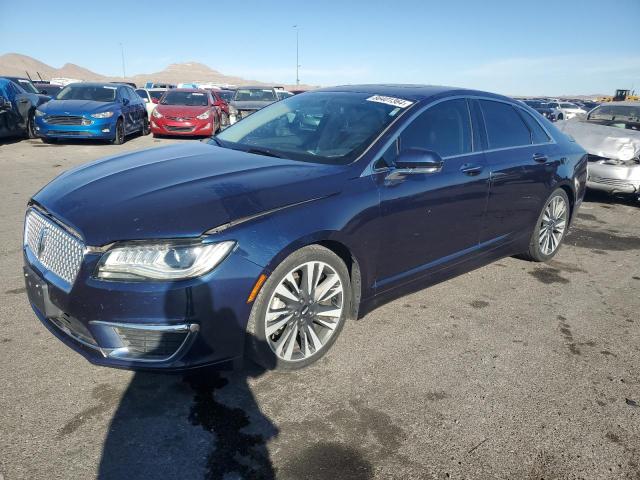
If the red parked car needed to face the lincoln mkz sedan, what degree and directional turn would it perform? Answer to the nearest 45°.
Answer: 0° — it already faces it

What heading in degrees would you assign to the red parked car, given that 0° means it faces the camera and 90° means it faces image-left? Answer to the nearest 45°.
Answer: approximately 0°

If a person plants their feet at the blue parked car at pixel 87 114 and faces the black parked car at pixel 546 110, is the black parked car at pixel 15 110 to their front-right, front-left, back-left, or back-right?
back-left

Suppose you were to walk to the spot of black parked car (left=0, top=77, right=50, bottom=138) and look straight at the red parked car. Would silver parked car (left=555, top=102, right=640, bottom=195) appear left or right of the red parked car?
right

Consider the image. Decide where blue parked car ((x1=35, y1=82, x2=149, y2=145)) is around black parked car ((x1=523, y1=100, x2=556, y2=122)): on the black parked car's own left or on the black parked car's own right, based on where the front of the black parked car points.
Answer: on the black parked car's own right

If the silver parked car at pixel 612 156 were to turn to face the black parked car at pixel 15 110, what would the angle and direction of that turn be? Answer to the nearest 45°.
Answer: approximately 90° to its right

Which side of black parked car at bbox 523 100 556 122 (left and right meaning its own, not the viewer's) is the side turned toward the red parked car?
right

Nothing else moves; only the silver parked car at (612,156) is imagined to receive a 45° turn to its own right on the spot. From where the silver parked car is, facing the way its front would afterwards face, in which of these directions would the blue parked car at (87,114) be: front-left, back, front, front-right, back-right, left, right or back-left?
front-right

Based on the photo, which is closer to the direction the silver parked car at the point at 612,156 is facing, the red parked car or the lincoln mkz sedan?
the lincoln mkz sedan

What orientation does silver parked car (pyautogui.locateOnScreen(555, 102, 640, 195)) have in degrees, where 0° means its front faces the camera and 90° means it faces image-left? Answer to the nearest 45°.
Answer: approximately 0°

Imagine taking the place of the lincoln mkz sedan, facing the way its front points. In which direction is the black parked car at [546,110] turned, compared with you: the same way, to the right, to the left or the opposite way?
to the left

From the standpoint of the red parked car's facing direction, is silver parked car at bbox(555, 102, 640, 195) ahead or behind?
ahead

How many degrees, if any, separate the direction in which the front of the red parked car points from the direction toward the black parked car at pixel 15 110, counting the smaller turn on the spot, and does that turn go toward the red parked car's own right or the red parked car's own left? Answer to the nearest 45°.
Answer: approximately 90° to the red parked car's own right

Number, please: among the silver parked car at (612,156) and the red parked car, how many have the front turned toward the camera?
2

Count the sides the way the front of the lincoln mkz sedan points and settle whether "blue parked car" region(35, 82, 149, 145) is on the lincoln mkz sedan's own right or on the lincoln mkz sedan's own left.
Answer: on the lincoln mkz sedan's own right
